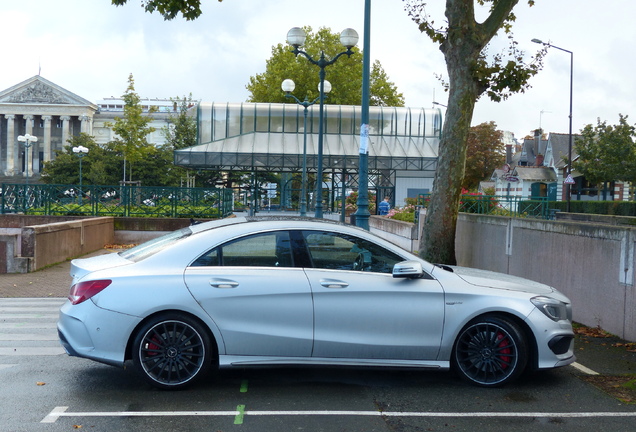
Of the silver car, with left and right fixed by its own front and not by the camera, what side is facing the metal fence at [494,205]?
left

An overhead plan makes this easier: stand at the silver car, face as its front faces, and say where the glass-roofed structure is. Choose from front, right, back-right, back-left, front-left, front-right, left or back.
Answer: left

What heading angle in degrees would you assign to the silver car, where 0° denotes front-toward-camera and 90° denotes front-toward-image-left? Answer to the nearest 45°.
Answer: approximately 270°

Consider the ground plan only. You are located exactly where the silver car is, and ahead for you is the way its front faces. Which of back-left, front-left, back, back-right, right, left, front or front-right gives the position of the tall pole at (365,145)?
left

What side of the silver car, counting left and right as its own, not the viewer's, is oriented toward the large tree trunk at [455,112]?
left
